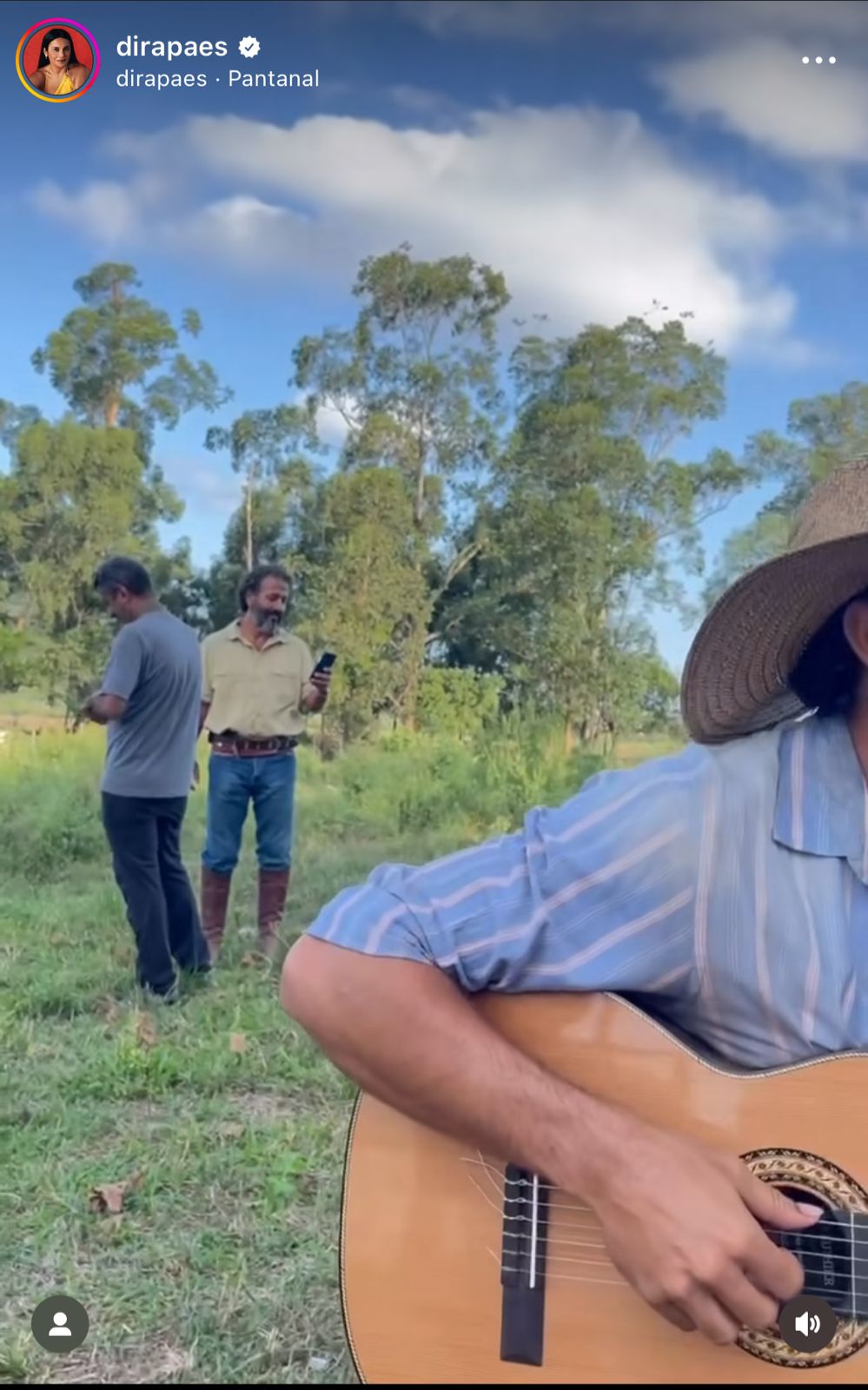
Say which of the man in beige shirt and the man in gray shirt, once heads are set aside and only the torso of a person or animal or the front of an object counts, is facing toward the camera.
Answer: the man in beige shirt

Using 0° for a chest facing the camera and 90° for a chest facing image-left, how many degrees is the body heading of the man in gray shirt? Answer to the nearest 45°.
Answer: approximately 135°

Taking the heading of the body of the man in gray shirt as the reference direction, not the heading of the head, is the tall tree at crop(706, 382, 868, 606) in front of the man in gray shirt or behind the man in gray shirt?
behind

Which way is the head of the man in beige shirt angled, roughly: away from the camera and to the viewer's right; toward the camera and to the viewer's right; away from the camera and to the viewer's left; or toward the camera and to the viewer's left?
toward the camera and to the viewer's right

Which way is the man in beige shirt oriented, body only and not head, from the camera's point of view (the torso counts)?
toward the camera

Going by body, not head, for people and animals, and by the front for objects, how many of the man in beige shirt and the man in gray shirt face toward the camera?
1

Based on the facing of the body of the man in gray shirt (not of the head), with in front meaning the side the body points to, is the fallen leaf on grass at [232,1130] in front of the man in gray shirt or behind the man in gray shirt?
behind
